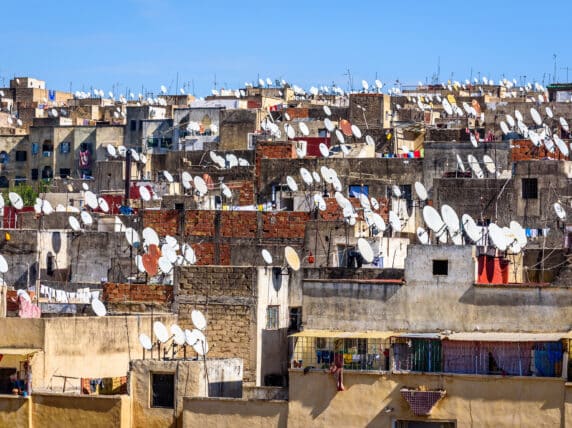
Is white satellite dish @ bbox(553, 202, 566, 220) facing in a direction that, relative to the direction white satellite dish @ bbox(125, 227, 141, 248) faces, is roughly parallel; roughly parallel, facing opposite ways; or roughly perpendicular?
roughly parallel

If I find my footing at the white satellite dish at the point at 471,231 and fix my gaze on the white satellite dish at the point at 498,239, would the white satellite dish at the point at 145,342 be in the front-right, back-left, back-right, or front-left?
back-right

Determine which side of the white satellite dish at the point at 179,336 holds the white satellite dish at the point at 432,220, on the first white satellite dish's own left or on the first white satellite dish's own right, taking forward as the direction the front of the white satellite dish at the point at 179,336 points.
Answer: on the first white satellite dish's own left

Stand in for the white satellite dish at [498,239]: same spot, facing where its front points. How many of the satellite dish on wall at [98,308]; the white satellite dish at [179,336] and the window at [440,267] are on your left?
0

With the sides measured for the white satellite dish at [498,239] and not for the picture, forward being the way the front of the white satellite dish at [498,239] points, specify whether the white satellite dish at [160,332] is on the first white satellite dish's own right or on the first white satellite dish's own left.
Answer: on the first white satellite dish's own right

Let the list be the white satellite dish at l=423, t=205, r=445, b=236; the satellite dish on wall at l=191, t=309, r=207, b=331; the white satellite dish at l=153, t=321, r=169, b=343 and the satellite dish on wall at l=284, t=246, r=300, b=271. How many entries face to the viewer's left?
0

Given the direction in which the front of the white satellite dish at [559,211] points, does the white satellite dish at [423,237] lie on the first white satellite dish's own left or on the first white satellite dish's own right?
on the first white satellite dish's own right

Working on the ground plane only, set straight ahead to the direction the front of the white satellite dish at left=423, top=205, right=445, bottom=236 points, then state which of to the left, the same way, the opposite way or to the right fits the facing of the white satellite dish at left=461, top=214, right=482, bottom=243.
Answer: the same way

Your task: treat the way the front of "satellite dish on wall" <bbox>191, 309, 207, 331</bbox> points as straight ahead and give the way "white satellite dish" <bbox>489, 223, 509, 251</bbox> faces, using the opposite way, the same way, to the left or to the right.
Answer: the same way

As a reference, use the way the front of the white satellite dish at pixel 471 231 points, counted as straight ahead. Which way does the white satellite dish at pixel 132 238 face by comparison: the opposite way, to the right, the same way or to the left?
the same way

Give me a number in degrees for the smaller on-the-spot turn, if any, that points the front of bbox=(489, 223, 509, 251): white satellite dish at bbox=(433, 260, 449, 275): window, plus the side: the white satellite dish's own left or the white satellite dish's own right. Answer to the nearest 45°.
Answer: approximately 90° to the white satellite dish's own right

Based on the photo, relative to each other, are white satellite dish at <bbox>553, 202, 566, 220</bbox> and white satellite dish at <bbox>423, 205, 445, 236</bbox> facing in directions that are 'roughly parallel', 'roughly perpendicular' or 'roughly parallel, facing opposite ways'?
roughly parallel

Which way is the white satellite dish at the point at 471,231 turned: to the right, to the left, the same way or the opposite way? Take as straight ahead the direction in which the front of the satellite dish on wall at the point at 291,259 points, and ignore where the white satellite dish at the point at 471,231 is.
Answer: the same way

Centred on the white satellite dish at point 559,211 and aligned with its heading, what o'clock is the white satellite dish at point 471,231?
the white satellite dish at point 471,231 is roughly at 2 o'clock from the white satellite dish at point 559,211.

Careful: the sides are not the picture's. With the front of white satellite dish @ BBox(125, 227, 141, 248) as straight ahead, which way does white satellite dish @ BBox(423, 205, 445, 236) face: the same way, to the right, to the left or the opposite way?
the same way
